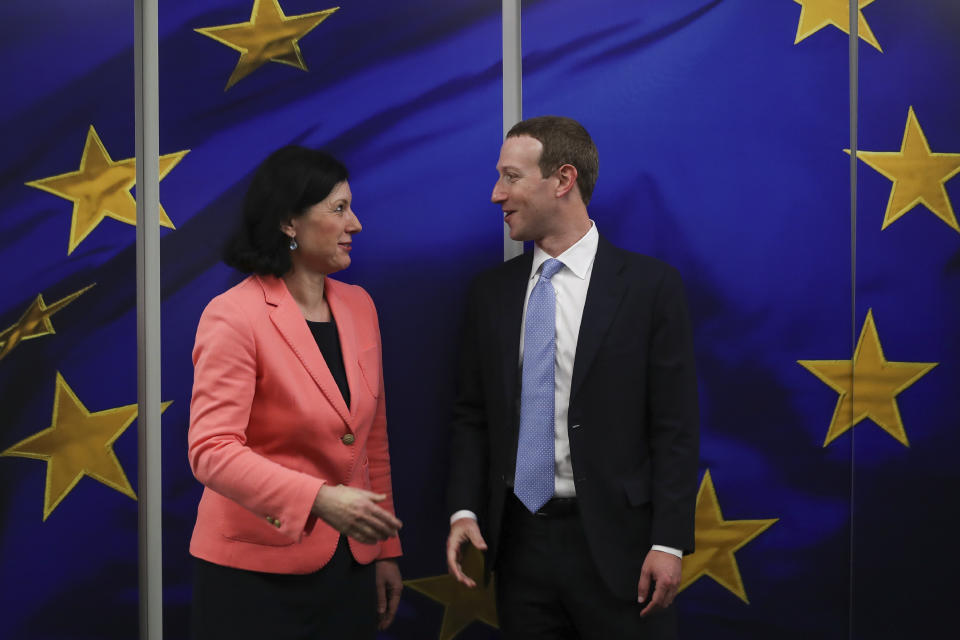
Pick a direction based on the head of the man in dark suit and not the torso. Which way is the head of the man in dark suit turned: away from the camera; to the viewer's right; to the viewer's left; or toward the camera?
to the viewer's left

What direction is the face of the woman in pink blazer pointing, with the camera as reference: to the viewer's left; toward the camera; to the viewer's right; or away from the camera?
to the viewer's right

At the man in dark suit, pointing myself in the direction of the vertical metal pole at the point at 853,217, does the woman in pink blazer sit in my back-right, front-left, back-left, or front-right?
back-left

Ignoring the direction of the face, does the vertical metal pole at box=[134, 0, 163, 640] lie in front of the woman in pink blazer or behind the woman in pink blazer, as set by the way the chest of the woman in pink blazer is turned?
behind

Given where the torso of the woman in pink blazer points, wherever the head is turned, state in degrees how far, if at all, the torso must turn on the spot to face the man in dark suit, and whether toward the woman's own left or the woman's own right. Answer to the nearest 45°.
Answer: approximately 45° to the woman's own left

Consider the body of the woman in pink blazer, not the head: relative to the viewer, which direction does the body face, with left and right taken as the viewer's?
facing the viewer and to the right of the viewer
